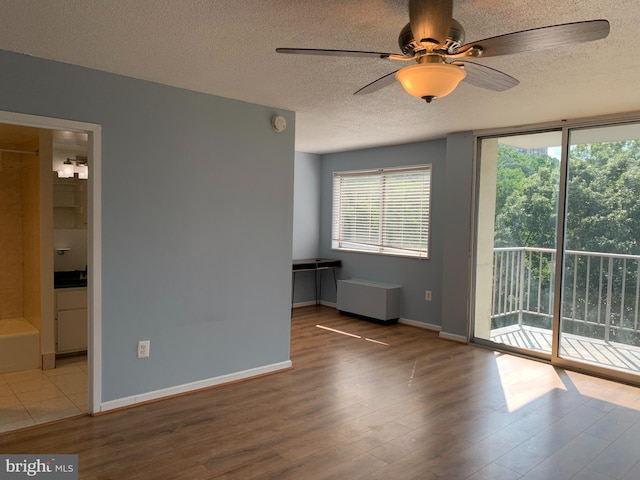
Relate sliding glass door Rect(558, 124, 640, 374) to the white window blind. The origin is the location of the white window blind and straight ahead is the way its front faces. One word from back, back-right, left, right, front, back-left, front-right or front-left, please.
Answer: left

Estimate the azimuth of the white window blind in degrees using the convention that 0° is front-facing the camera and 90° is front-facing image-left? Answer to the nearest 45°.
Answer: approximately 45°

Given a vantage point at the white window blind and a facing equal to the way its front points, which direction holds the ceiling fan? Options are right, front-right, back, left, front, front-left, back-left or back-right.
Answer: front-left

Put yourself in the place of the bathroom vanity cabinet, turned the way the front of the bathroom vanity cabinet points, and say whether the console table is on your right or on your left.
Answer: on your left

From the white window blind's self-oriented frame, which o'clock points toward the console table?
The console table is roughly at 2 o'clock from the white window blind.

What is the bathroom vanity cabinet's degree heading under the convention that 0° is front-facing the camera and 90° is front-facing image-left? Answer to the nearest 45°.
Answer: approximately 315°

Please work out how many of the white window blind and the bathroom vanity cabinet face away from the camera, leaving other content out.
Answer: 0

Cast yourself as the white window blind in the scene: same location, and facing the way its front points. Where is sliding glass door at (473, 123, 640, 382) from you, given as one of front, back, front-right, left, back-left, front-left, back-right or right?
left
